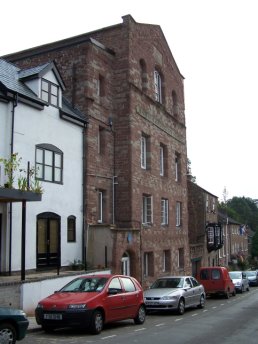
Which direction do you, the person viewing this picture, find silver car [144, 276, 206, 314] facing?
facing the viewer and to the left of the viewer

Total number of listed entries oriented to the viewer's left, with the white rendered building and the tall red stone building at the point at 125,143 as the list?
0

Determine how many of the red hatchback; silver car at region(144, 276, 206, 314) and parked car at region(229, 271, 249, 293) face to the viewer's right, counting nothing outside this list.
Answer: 0

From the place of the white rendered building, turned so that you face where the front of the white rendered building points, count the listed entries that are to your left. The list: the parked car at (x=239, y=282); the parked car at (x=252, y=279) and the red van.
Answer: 3

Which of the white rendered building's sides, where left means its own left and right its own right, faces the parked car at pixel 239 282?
left

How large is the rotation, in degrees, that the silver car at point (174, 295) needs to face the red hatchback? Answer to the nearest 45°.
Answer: approximately 45° to its left

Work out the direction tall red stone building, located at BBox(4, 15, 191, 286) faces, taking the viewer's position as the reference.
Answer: facing the viewer and to the right of the viewer

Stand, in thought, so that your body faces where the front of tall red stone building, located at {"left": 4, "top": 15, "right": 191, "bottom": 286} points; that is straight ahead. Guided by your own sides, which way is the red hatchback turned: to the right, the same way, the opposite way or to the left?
to the right

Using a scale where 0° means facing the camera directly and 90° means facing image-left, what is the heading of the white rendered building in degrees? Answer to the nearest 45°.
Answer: approximately 315°

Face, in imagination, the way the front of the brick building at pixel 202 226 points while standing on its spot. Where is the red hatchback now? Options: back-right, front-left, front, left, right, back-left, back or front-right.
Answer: front-right

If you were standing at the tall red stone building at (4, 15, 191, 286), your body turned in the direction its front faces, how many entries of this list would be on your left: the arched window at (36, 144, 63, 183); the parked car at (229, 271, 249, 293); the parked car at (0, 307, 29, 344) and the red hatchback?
1

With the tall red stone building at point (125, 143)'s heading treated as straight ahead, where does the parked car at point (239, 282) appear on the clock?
The parked car is roughly at 9 o'clock from the tall red stone building.

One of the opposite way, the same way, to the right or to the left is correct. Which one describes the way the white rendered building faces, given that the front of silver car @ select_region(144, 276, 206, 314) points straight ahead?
to the left
